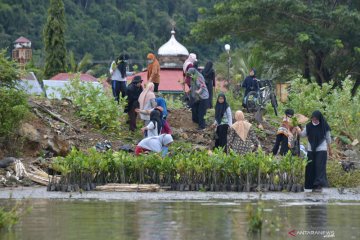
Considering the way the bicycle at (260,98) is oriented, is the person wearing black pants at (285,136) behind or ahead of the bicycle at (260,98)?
ahead

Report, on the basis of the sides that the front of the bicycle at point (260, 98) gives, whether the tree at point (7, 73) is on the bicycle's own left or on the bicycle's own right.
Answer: on the bicycle's own right
